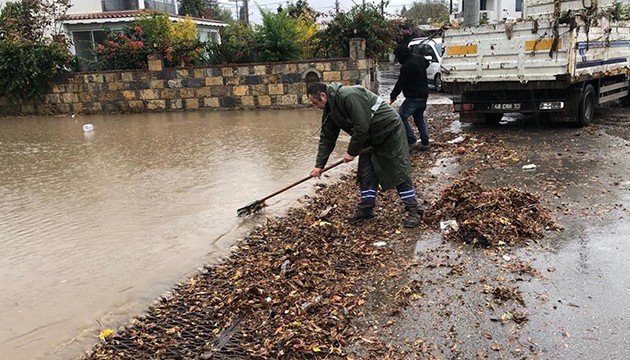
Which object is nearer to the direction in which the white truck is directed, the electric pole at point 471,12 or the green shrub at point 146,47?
the electric pole

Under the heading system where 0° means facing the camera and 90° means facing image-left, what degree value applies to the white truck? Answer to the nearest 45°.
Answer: approximately 225°

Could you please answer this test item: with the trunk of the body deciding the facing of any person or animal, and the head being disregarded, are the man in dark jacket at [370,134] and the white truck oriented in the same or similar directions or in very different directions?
very different directions

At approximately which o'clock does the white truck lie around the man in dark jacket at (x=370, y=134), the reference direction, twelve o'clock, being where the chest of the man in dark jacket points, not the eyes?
The white truck is roughly at 4 o'clock from the man in dark jacket.

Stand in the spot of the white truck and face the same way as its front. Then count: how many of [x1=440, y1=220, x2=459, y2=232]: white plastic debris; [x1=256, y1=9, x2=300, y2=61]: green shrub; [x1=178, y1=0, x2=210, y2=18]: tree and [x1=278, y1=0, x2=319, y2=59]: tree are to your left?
3

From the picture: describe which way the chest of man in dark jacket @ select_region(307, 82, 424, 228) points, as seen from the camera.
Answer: to the viewer's left

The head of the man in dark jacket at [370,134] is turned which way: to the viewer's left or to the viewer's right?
to the viewer's left

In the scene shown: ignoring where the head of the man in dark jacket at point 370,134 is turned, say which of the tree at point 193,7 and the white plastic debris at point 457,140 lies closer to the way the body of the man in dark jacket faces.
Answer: the tree

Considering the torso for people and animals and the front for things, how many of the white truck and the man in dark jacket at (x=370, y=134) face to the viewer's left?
1

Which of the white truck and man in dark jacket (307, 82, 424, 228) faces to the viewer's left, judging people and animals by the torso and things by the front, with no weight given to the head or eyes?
the man in dark jacket

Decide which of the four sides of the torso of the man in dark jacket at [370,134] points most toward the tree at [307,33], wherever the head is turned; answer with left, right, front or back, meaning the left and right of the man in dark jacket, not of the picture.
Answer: right

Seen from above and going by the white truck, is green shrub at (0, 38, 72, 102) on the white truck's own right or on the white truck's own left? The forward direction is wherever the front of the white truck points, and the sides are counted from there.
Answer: on the white truck's own left

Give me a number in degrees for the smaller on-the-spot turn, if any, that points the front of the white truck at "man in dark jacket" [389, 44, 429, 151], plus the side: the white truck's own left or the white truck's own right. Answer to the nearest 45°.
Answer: approximately 180°

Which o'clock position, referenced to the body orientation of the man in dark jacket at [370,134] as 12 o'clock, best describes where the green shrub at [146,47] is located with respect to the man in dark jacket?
The green shrub is roughly at 2 o'clock from the man in dark jacket.

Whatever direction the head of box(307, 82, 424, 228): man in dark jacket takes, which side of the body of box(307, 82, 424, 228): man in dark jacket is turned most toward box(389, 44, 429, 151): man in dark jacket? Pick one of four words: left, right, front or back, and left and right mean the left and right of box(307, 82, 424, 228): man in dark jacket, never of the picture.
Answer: right

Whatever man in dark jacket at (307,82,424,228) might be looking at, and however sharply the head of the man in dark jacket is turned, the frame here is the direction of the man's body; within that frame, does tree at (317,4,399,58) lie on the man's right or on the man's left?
on the man's right
